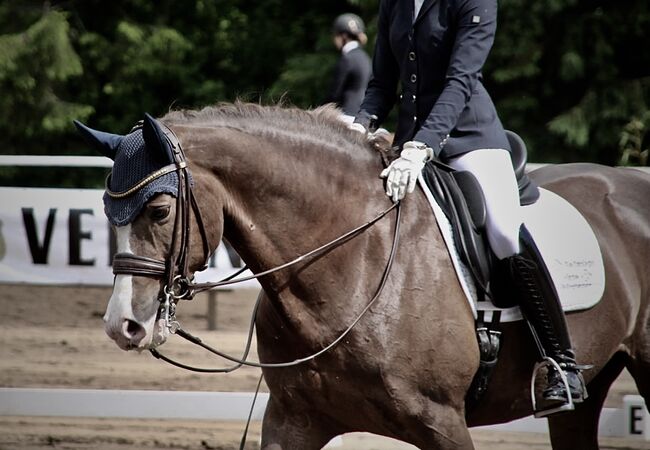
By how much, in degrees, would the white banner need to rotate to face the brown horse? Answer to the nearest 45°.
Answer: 0° — it already faces it

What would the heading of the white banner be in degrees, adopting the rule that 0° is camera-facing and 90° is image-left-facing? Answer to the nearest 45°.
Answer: approximately 0°
